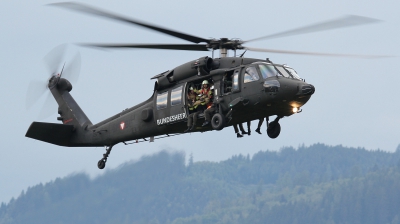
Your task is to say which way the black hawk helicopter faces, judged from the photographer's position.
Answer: facing the viewer and to the right of the viewer
